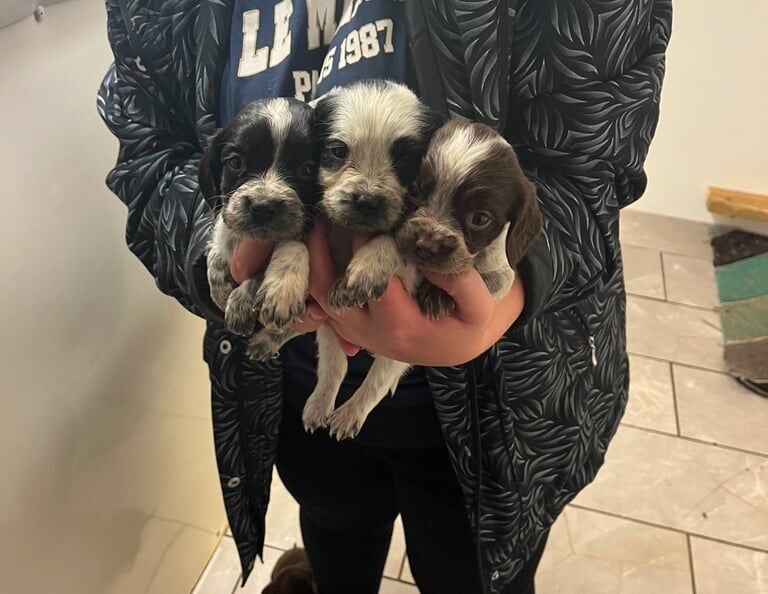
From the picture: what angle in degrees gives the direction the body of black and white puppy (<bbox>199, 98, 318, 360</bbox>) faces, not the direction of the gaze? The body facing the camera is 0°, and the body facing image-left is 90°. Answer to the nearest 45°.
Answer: approximately 0°

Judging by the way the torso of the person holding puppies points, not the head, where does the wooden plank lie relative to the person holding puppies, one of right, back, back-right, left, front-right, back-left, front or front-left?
back-left

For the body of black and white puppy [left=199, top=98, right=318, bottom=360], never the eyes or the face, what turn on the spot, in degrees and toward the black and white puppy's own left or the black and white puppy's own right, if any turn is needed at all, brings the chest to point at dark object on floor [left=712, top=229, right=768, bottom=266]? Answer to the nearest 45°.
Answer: approximately 135° to the black and white puppy's own left

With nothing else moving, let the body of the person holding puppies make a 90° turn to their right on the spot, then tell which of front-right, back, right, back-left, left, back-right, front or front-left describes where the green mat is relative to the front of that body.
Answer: back-right

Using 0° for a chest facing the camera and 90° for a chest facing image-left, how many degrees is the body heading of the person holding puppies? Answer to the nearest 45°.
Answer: approximately 0°

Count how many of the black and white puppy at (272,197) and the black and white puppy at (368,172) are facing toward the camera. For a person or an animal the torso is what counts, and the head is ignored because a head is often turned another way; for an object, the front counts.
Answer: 2
